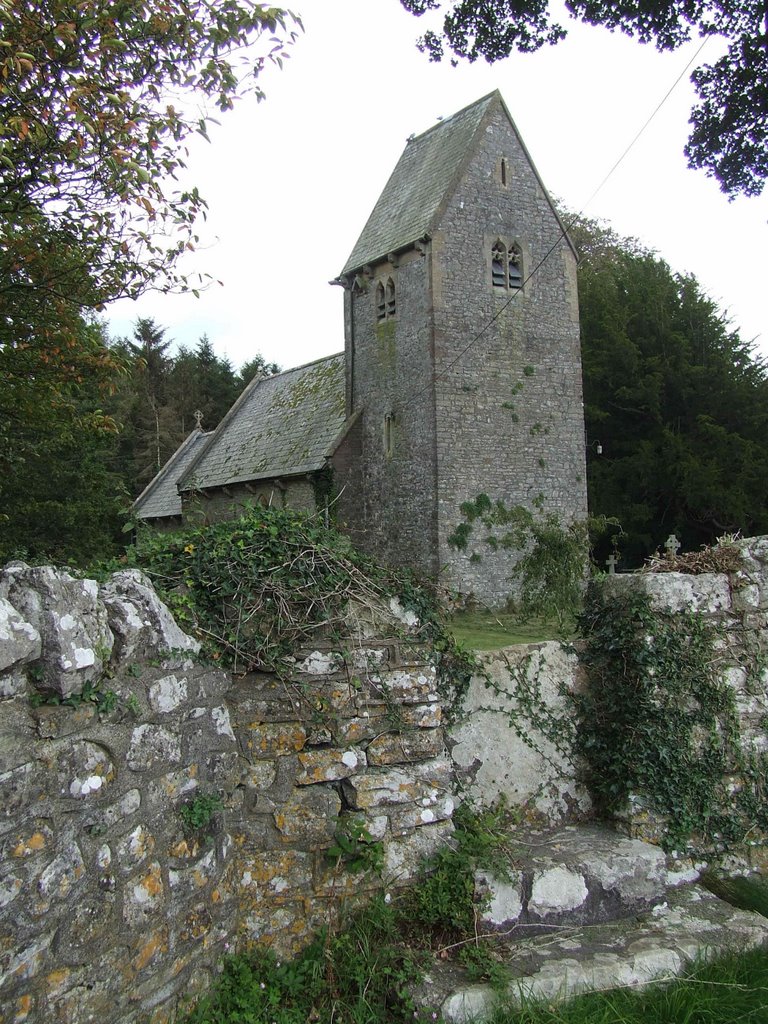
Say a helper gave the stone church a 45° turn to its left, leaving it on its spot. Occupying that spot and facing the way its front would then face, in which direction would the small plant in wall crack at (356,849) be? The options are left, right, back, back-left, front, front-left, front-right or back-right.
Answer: right

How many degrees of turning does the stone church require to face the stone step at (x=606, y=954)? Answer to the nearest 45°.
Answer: approximately 45° to its right

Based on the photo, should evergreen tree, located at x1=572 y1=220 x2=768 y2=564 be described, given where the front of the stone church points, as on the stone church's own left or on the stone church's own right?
on the stone church's own left

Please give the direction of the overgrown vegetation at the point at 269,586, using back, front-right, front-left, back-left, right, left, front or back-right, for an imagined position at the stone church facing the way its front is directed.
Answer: front-right

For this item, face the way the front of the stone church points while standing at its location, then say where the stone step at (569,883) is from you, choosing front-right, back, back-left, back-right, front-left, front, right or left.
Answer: front-right

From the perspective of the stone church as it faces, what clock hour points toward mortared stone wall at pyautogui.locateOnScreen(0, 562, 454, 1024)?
The mortared stone wall is roughly at 2 o'clock from the stone church.

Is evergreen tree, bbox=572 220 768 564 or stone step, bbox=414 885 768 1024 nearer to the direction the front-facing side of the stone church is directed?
the stone step

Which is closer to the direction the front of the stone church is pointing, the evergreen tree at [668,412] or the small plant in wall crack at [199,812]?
the small plant in wall crack

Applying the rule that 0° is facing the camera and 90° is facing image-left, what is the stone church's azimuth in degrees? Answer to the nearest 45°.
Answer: approximately 315°
